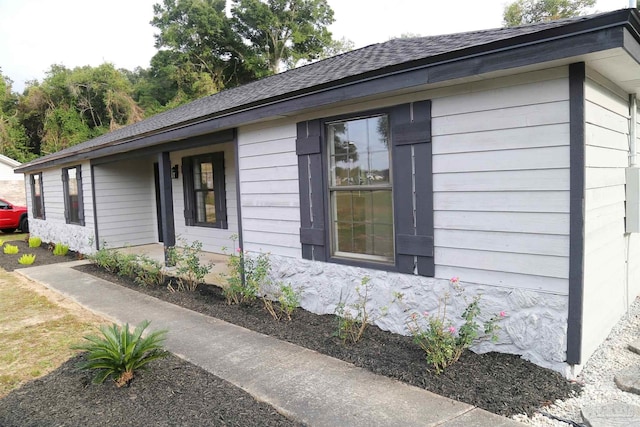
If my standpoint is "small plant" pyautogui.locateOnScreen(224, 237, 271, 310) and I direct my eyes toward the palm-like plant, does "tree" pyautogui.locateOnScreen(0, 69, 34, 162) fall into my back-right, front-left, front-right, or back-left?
back-right

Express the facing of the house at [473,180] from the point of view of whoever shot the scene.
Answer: facing the viewer and to the left of the viewer

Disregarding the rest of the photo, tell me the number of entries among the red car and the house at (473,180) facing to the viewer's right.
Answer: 1

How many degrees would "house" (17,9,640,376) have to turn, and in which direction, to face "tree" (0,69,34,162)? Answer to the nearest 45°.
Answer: approximately 90° to its right

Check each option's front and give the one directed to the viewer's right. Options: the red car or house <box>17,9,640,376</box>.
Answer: the red car

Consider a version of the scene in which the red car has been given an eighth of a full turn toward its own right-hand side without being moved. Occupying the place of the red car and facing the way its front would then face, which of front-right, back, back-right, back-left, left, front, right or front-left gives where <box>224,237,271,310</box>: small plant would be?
front-right

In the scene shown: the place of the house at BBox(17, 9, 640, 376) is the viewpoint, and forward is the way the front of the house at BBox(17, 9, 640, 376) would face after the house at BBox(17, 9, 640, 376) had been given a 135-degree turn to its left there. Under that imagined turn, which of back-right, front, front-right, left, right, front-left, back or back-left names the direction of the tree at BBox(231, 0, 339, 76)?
left

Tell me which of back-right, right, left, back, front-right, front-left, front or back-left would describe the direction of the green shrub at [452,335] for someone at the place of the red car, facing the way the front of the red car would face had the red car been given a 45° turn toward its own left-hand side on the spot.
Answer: back-right

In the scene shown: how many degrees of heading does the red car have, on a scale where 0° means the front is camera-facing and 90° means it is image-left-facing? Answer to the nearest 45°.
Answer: approximately 270°

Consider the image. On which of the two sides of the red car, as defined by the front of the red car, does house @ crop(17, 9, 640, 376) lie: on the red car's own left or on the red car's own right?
on the red car's own right

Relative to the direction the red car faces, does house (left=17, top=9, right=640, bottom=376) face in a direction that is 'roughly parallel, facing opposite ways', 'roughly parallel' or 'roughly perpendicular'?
roughly parallel, facing opposite ways

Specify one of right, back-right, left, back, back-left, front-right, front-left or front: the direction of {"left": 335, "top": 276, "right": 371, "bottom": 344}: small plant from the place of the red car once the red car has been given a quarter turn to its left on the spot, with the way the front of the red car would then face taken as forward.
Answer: back
